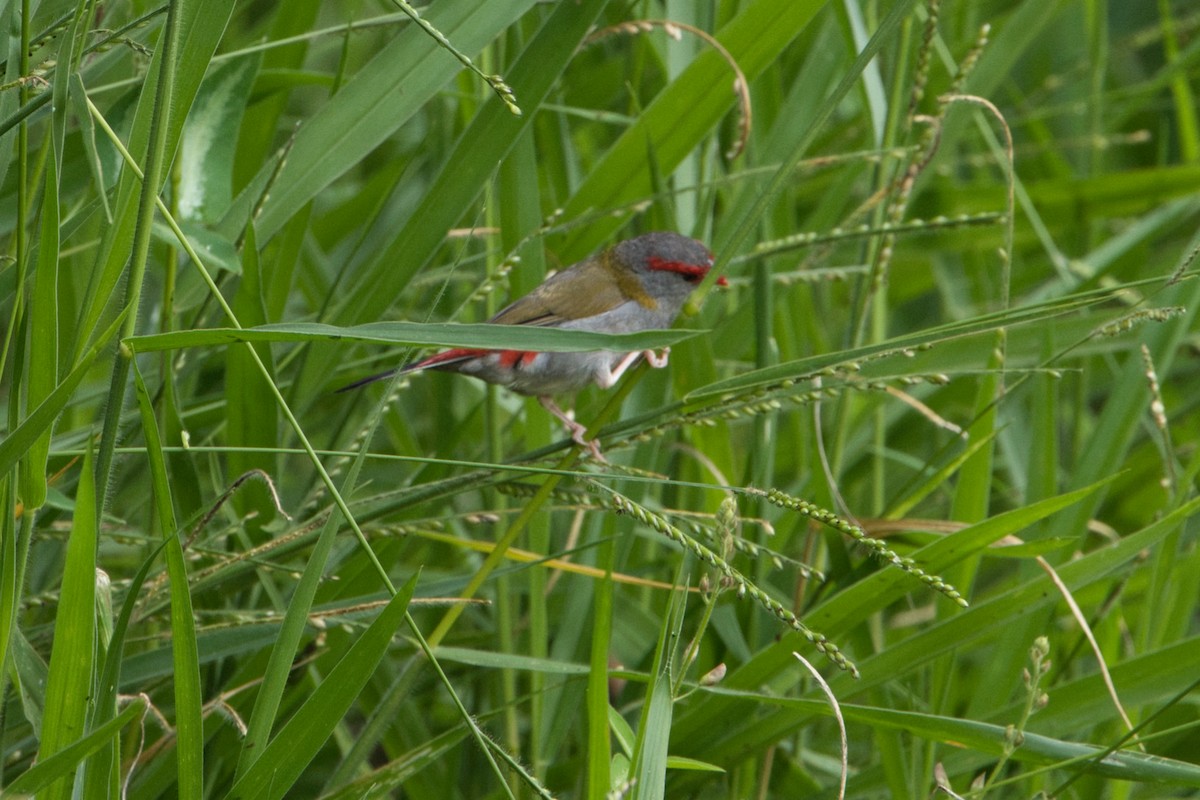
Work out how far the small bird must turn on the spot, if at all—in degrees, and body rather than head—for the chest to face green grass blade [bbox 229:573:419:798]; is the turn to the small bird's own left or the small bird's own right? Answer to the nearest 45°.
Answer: approximately 90° to the small bird's own right

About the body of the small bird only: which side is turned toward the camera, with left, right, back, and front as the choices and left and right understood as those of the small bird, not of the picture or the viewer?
right

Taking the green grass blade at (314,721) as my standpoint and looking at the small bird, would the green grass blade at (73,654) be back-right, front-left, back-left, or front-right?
back-left

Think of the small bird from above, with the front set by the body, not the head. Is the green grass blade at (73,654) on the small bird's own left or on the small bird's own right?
on the small bird's own right

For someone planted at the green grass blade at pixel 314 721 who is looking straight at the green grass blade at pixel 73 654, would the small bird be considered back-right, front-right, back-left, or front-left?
back-right
